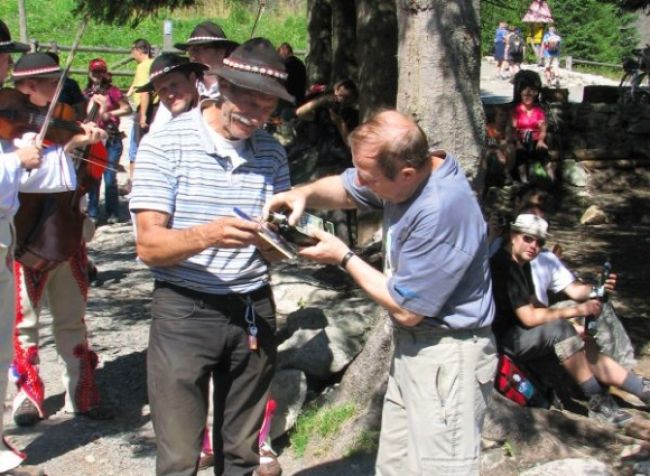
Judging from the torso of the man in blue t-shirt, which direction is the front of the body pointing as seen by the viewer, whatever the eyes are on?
to the viewer's left

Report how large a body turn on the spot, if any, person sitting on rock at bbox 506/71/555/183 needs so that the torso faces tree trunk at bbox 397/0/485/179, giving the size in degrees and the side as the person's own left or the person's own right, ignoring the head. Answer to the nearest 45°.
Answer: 0° — they already face it

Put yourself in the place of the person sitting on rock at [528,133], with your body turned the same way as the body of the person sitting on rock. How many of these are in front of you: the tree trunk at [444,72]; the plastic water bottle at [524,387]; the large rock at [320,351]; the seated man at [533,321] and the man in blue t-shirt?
5

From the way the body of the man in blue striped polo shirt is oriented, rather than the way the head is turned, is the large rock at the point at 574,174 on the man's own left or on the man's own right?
on the man's own left

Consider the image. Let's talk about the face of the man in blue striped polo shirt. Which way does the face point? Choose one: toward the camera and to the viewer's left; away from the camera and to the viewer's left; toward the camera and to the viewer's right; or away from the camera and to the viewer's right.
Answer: toward the camera and to the viewer's right

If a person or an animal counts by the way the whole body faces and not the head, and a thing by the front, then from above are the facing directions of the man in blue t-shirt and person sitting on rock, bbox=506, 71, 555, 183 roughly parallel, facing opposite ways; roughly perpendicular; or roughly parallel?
roughly perpendicular

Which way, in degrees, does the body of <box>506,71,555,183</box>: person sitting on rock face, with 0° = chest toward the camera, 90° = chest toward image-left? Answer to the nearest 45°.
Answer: approximately 0°

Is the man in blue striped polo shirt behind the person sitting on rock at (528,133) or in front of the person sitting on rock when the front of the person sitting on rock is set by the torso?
in front

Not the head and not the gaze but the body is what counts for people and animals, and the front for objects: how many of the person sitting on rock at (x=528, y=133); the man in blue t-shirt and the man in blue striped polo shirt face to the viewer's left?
1

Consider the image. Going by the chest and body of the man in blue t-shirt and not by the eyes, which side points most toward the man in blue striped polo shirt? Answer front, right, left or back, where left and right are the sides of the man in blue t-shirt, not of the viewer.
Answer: front

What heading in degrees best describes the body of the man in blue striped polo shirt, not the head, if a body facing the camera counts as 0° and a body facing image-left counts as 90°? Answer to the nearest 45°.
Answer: approximately 315°

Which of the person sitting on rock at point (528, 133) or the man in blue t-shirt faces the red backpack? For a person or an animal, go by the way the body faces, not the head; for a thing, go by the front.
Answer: the person sitting on rock

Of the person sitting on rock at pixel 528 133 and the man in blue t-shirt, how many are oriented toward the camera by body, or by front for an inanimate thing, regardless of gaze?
1
